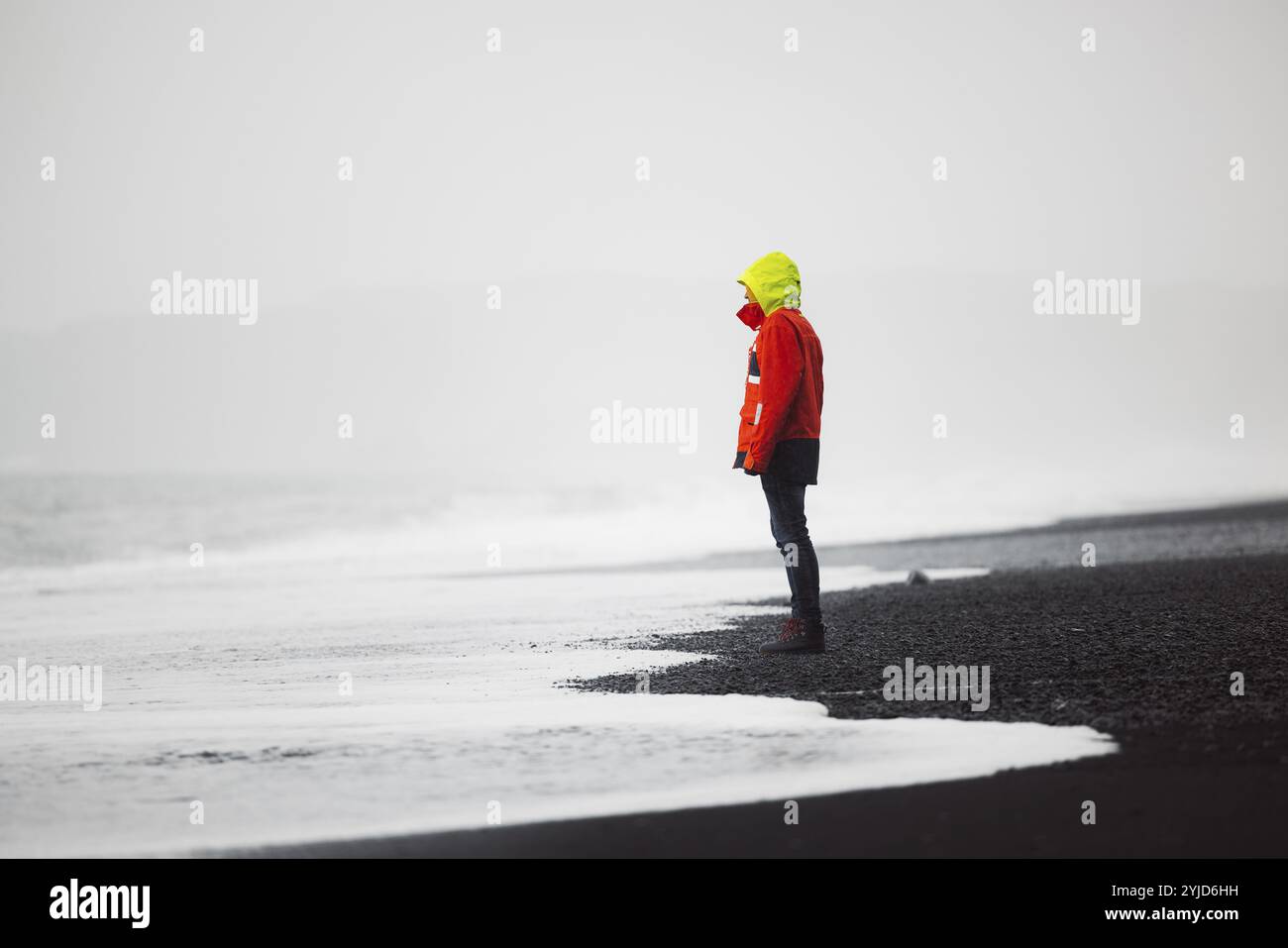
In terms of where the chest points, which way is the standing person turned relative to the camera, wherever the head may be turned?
to the viewer's left

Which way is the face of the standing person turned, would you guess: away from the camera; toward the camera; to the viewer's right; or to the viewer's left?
to the viewer's left
